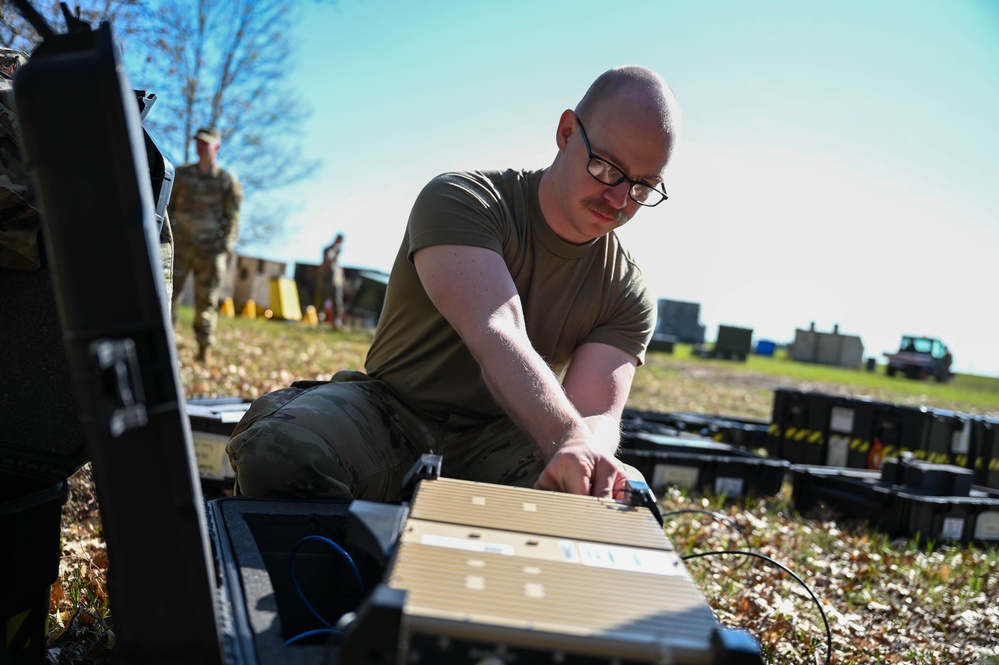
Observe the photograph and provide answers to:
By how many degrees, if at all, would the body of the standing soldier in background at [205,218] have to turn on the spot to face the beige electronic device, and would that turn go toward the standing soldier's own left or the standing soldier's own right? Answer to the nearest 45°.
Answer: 0° — they already face it

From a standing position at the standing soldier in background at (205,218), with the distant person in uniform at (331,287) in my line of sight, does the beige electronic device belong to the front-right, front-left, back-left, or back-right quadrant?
back-right

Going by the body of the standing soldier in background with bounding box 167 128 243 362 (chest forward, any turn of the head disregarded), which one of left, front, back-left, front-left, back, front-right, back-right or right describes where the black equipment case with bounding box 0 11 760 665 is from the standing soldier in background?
front

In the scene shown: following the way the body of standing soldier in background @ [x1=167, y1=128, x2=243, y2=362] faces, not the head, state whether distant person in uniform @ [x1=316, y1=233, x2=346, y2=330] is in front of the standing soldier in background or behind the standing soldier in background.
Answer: behind

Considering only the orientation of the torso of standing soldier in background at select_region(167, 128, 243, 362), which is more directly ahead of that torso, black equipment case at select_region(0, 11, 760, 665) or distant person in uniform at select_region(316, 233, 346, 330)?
the black equipment case

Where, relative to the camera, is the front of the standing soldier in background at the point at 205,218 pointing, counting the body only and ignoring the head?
toward the camera

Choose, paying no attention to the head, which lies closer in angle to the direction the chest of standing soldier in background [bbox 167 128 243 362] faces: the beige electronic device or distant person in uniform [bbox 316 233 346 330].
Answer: the beige electronic device
